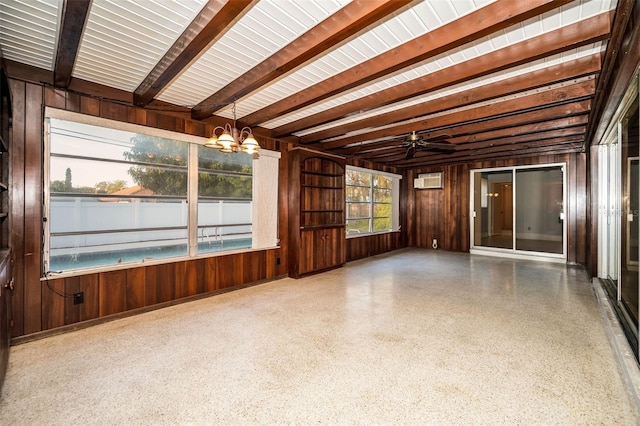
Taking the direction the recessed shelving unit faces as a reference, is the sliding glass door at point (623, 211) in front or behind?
in front

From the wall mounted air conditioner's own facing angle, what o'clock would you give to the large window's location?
The large window is roughly at 1 o'clock from the wall mounted air conditioner.

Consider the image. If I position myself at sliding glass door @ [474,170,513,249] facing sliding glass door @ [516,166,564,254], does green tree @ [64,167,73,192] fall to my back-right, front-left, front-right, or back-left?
back-right

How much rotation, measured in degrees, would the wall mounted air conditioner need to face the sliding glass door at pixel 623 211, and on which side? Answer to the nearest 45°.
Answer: approximately 45° to its left

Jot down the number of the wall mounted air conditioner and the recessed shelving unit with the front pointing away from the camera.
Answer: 0

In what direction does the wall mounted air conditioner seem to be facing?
toward the camera

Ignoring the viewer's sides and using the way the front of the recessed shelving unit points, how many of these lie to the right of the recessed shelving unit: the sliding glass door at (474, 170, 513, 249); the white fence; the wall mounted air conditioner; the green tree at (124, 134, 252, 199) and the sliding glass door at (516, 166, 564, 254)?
2

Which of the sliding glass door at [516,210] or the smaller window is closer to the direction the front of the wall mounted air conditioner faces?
the smaller window

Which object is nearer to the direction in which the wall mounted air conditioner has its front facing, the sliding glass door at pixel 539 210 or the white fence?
the white fence

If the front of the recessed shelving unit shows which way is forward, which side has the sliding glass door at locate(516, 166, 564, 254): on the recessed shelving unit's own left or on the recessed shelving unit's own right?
on the recessed shelving unit's own left

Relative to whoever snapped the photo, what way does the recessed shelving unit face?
facing the viewer and to the right of the viewer

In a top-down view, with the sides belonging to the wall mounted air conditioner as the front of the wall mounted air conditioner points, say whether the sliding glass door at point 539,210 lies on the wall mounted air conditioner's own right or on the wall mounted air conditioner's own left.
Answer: on the wall mounted air conditioner's own left

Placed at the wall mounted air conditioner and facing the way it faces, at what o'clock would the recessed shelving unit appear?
The recessed shelving unit is roughly at 1 o'clock from the wall mounted air conditioner.
